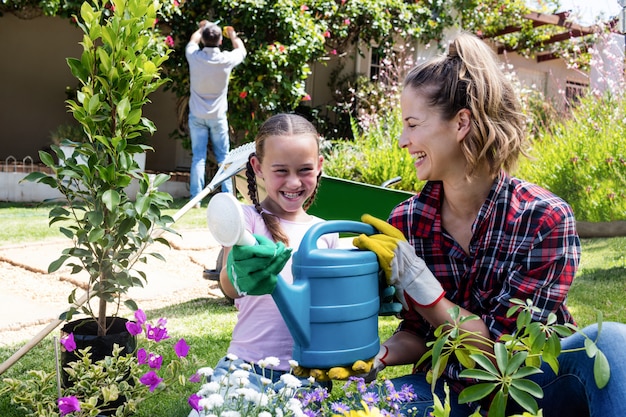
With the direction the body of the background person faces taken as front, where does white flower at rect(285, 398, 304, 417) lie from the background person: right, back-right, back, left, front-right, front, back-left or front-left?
back

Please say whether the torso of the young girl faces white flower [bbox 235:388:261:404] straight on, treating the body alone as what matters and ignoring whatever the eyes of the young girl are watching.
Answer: yes

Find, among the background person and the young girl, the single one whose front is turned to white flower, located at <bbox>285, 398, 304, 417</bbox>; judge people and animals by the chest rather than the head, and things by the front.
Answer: the young girl

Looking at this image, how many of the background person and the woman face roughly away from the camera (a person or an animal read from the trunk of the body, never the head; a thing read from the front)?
1

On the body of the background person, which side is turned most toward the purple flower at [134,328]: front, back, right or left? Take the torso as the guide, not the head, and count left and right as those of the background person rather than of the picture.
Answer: back

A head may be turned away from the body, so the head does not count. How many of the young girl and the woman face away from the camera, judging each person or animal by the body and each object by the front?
0

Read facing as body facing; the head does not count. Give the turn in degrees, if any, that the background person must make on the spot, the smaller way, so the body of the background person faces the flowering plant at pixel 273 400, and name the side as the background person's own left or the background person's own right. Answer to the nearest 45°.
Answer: approximately 180°

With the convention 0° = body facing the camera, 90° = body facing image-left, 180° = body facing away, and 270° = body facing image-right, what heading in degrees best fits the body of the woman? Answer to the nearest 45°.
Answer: approximately 45°

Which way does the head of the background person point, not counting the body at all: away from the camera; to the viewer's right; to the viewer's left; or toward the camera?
away from the camera

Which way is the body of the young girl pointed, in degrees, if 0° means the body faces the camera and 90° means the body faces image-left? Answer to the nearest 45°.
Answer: approximately 0°

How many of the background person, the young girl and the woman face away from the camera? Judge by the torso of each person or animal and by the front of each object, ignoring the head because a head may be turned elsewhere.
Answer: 1

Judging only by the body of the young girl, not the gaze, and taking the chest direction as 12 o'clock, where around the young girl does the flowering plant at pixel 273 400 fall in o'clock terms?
The flowering plant is roughly at 12 o'clock from the young girl.

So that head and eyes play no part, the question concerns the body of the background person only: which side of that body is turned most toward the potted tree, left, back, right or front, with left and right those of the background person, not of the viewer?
back

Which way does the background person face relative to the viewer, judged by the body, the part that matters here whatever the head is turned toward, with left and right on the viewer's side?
facing away from the viewer

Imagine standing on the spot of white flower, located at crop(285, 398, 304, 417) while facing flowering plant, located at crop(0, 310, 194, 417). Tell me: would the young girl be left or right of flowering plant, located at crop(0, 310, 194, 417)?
right

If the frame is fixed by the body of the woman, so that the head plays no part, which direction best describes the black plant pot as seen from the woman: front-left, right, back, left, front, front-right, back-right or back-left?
front-right
